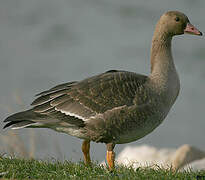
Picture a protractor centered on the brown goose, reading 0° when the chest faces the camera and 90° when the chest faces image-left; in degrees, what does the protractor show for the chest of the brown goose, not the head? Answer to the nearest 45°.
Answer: approximately 270°
